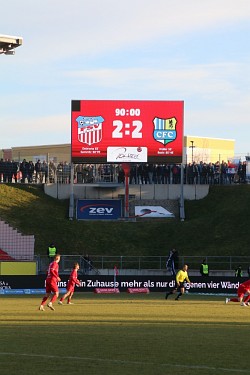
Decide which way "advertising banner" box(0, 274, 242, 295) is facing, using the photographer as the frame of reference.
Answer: facing the viewer
